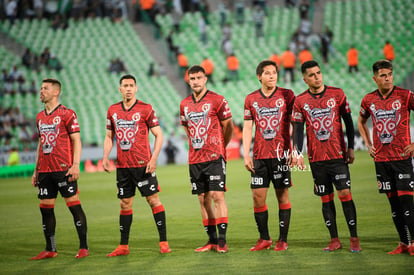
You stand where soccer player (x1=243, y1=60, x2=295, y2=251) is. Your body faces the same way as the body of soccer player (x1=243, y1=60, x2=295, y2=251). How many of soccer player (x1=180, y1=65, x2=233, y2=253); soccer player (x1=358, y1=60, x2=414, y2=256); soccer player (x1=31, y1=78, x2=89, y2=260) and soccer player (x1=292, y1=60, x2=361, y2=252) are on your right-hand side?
2

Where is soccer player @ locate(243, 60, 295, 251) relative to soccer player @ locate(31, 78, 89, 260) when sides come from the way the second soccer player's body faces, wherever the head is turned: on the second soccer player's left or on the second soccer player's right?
on the second soccer player's left

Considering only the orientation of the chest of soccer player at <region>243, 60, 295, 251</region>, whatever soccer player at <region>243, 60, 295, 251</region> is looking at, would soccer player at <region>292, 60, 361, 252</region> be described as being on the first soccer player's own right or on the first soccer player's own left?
on the first soccer player's own left

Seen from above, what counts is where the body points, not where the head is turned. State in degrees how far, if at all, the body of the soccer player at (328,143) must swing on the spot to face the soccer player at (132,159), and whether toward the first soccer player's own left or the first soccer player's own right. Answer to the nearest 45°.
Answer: approximately 90° to the first soccer player's own right

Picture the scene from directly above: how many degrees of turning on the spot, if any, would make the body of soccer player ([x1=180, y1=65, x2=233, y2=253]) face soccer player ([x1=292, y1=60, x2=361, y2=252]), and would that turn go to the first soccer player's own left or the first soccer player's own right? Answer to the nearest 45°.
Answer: approximately 135° to the first soccer player's own left

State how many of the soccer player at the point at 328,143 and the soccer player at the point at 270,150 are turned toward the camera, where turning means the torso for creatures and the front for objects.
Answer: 2

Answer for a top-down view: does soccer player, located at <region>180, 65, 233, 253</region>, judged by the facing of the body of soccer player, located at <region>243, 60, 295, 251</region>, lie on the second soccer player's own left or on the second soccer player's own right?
on the second soccer player's own right

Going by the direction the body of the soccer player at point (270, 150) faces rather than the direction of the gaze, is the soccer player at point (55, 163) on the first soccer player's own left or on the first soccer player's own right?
on the first soccer player's own right
